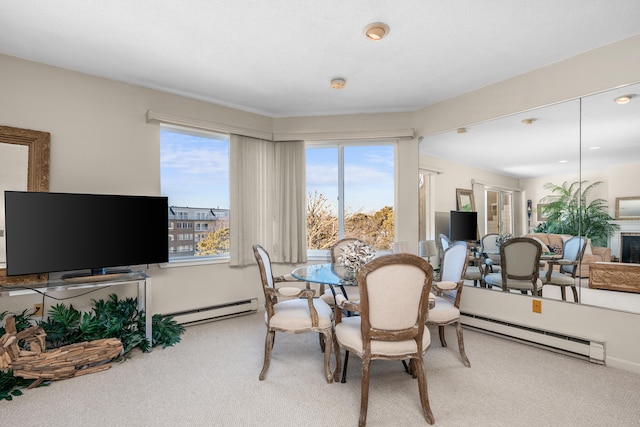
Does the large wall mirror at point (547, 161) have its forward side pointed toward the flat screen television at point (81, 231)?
yes

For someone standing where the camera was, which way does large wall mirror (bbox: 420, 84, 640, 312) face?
facing the viewer and to the left of the viewer

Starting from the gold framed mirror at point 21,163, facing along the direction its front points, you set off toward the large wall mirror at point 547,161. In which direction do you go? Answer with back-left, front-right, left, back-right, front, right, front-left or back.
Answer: front

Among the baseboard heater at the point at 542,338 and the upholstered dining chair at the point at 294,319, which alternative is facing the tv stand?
the baseboard heater

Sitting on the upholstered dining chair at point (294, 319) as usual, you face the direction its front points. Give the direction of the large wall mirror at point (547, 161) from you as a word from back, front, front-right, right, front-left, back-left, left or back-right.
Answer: front

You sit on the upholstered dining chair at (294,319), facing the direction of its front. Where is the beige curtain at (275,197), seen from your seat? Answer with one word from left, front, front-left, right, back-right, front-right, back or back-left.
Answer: left

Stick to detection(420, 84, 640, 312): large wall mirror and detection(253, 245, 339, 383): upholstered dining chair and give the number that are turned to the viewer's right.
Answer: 1

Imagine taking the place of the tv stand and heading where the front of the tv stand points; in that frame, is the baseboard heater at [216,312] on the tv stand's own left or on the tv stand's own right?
on the tv stand's own left

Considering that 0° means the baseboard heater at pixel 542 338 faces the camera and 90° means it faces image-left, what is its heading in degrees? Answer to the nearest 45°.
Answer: approximately 45°

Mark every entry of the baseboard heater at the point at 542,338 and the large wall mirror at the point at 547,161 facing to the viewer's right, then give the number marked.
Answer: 0

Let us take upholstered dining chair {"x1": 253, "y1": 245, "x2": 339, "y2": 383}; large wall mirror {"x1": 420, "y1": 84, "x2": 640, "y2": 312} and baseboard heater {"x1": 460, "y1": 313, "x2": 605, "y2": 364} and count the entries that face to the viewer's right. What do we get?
1

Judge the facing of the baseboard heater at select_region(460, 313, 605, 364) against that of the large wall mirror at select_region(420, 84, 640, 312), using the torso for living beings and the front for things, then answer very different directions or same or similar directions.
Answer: same or similar directions

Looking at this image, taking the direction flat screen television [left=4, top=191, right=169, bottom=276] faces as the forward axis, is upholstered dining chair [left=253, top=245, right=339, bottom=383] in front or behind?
in front

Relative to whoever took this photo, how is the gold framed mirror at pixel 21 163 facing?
facing the viewer and to the right of the viewer

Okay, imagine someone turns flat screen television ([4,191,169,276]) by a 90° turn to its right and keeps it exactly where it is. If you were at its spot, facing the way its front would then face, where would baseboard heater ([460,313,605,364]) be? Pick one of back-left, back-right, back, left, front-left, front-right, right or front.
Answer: back

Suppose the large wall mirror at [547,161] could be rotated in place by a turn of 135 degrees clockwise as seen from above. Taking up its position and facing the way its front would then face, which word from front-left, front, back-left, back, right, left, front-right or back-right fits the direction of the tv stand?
back-left

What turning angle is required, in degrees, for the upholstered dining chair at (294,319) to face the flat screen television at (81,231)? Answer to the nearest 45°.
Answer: approximately 180°

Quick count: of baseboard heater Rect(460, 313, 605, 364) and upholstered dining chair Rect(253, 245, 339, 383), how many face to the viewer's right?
1
